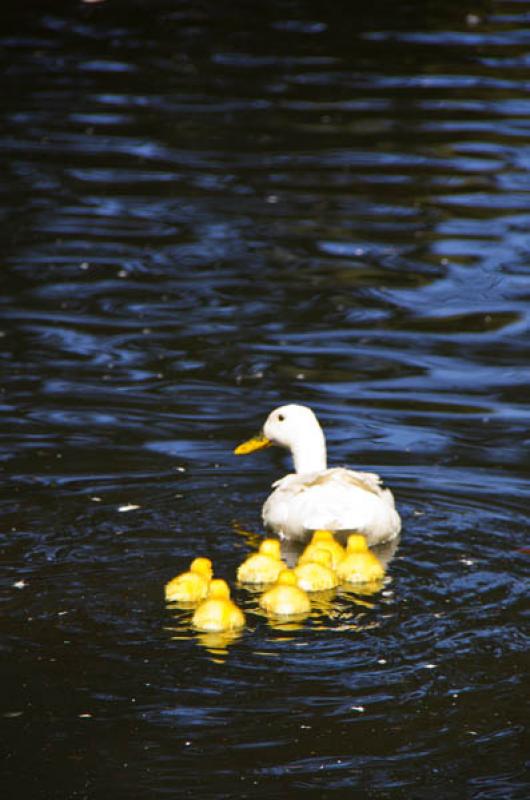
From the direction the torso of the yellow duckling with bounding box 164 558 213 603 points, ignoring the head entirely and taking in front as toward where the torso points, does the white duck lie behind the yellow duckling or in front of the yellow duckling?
in front

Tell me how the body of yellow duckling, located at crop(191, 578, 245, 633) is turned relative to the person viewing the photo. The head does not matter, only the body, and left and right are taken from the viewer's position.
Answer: facing away from the viewer

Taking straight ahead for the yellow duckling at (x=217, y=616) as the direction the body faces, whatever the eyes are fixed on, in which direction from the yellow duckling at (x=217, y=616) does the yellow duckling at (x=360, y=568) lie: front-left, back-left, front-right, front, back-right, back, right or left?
front-right

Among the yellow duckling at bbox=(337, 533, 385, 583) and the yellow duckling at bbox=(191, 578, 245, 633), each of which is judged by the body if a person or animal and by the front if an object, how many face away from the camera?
2

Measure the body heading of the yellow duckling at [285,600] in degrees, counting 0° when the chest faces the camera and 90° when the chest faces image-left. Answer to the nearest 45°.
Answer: approximately 180°

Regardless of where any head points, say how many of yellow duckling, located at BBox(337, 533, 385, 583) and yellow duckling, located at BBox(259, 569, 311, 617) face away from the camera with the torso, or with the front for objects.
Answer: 2

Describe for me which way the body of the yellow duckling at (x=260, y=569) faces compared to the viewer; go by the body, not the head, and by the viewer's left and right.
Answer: facing away from the viewer and to the right of the viewer

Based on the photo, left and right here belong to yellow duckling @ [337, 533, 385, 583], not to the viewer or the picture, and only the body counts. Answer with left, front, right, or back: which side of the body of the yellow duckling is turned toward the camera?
back

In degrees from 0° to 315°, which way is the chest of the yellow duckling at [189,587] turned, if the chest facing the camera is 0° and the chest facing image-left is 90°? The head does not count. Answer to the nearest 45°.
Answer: approximately 225°
